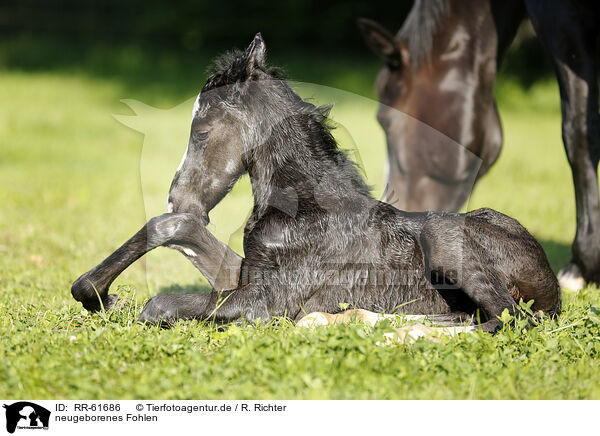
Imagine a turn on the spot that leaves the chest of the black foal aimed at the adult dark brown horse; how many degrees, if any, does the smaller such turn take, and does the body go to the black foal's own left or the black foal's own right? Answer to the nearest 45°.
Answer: approximately 135° to the black foal's own right

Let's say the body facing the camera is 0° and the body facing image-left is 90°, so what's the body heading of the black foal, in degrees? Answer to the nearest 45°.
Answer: approximately 90°
